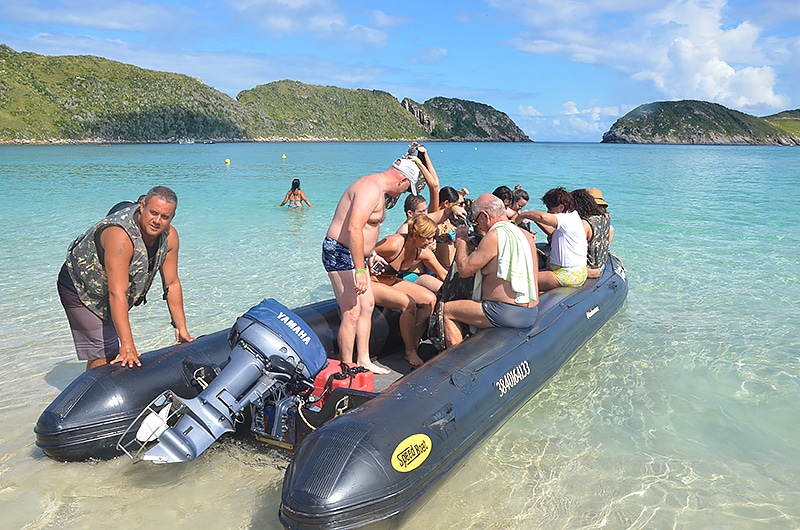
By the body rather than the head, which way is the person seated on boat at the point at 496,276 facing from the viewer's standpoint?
to the viewer's left

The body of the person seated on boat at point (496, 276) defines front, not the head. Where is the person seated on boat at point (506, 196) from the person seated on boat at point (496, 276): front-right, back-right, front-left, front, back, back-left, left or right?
right

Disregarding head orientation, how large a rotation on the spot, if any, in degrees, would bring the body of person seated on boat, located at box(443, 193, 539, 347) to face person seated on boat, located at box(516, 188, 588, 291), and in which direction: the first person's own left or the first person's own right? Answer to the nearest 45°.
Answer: approximately 90° to the first person's own right

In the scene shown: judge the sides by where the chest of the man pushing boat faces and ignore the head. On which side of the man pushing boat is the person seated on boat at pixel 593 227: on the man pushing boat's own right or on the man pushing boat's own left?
on the man pushing boat's own left

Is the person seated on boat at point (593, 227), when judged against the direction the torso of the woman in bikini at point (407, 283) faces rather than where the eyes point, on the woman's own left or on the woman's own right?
on the woman's own left

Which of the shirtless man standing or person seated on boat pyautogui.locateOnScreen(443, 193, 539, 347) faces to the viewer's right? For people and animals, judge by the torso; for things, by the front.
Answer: the shirtless man standing

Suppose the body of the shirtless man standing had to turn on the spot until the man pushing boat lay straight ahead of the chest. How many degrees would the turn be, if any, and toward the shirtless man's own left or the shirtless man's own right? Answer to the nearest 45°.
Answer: approximately 180°

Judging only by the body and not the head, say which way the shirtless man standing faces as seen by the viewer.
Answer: to the viewer's right

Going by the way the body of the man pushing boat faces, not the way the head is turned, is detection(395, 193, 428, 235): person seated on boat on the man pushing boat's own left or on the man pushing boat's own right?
on the man pushing boat's own left
